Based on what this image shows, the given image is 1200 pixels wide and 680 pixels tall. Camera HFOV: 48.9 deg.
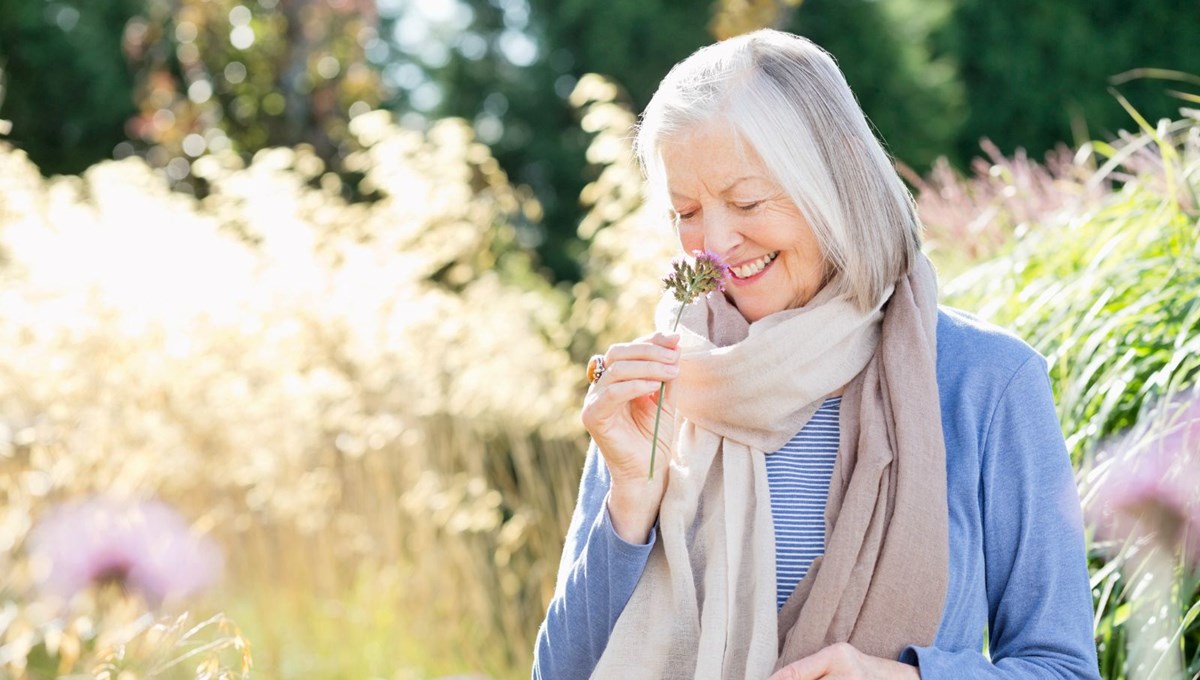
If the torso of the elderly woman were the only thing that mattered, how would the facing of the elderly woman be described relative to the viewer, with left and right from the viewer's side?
facing the viewer and to the left of the viewer

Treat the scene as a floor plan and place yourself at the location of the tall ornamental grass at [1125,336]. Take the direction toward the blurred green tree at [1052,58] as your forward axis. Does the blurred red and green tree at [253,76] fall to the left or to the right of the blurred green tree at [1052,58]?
left

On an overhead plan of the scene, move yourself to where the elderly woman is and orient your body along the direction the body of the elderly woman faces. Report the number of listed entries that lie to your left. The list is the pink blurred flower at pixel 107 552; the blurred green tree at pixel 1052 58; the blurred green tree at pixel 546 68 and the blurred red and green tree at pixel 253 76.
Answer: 0

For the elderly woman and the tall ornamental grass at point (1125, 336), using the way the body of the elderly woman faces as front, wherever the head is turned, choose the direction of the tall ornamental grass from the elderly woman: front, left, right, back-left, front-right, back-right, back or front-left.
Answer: back

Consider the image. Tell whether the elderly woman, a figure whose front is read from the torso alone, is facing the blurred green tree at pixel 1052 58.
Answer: no

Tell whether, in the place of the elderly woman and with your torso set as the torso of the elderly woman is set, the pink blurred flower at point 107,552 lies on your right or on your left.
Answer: on your right

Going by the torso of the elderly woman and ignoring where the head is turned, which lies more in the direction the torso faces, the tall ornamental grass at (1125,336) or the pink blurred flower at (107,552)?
the pink blurred flower

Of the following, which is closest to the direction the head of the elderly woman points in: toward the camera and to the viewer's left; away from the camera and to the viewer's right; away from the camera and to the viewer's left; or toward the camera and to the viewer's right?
toward the camera and to the viewer's left

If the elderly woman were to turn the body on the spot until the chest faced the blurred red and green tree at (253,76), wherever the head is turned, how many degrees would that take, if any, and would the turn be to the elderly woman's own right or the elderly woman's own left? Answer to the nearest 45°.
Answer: approximately 90° to the elderly woman's own right

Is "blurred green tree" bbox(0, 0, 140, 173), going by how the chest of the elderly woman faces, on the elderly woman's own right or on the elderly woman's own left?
on the elderly woman's own right

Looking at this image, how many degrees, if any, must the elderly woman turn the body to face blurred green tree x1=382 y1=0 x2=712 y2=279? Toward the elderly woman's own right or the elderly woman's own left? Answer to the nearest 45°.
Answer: approximately 135° to the elderly woman's own right

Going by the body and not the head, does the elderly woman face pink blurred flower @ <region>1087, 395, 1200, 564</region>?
no
